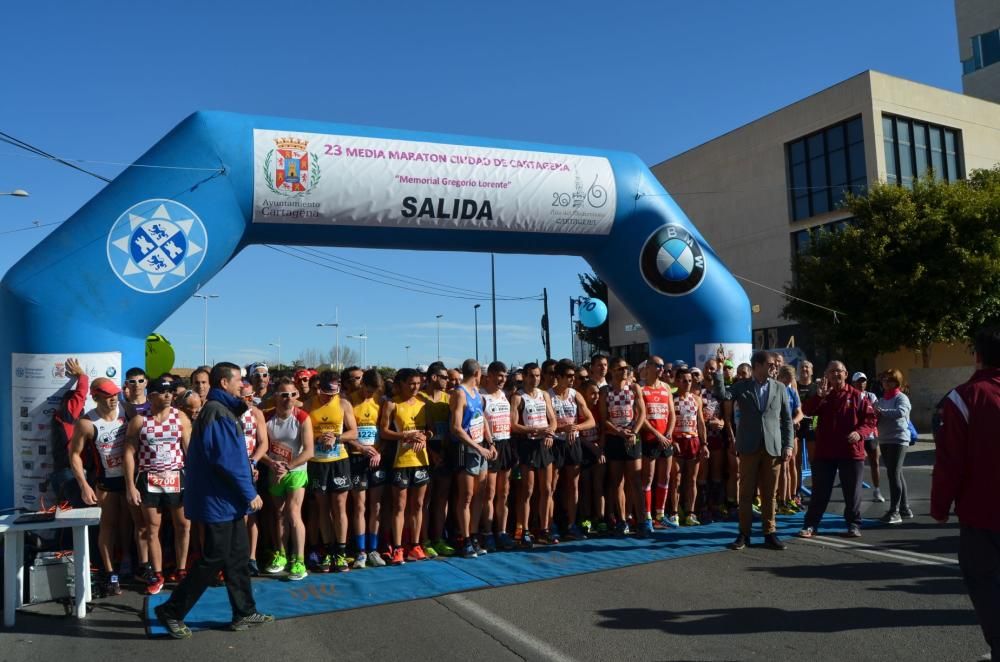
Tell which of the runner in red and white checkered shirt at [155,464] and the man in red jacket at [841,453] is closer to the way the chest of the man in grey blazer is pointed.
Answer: the runner in red and white checkered shirt

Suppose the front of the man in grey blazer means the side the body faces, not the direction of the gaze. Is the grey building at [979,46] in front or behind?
behind

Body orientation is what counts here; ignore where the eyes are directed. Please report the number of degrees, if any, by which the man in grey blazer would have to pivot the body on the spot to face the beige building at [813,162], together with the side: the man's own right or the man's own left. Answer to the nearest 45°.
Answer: approximately 180°

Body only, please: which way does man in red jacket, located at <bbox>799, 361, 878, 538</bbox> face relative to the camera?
toward the camera

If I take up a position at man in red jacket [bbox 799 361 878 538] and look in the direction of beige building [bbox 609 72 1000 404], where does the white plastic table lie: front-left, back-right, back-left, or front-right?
back-left

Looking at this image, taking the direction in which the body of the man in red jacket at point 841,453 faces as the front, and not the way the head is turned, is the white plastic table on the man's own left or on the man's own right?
on the man's own right

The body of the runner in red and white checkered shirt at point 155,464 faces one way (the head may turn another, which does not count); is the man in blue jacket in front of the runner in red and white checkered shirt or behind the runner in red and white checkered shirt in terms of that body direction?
in front

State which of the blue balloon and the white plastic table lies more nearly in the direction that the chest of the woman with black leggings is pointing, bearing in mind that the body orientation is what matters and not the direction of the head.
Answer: the white plastic table

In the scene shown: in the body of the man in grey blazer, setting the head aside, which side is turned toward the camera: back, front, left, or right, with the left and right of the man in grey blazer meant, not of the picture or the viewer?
front

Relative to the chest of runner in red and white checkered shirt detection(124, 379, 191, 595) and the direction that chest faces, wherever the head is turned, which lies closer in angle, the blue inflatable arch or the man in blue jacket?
the man in blue jacket
